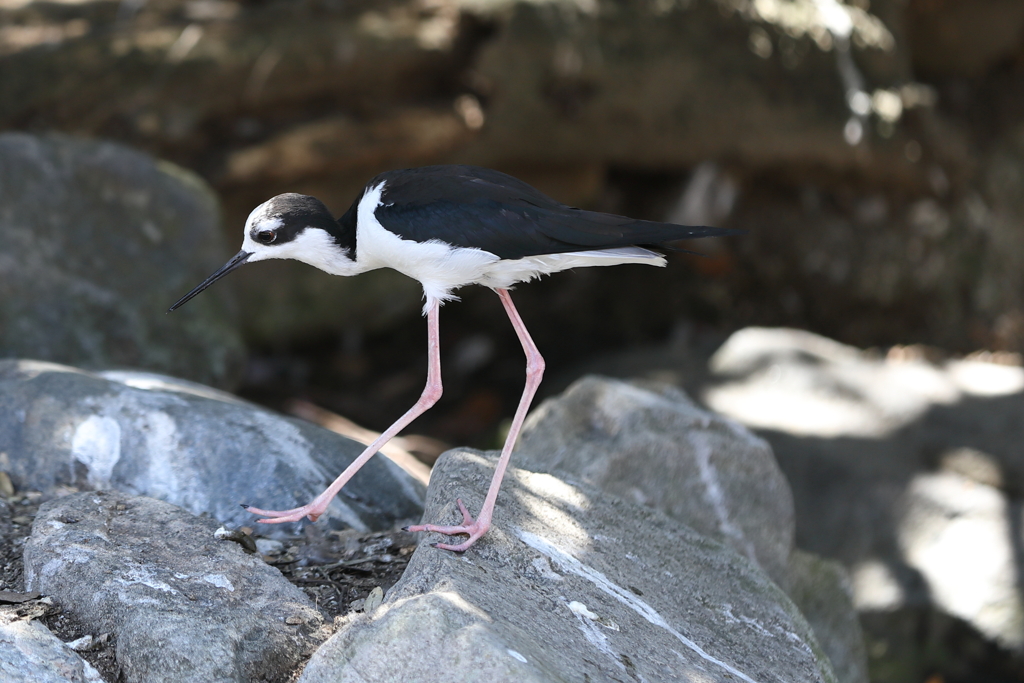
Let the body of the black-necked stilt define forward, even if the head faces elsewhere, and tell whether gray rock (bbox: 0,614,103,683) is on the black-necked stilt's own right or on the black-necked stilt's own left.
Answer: on the black-necked stilt's own left

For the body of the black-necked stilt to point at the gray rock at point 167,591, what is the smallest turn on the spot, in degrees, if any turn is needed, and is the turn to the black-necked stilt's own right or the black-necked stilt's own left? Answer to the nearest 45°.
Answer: approximately 45° to the black-necked stilt's own left

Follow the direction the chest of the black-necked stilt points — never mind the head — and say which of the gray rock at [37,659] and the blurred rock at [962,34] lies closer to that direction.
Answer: the gray rock

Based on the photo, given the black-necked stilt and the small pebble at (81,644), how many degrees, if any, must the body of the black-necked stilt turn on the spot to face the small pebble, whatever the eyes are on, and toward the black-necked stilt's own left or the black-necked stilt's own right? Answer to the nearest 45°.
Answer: approximately 45° to the black-necked stilt's own left

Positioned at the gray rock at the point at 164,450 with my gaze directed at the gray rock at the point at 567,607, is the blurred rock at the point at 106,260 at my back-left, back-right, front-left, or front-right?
back-left

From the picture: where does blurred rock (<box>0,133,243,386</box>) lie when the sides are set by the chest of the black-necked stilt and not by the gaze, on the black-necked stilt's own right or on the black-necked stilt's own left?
on the black-necked stilt's own right

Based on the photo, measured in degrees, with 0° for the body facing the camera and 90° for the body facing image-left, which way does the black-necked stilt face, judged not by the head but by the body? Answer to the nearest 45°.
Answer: approximately 90°

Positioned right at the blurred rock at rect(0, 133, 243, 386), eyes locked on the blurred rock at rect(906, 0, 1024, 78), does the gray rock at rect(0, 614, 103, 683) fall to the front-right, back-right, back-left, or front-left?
back-right
